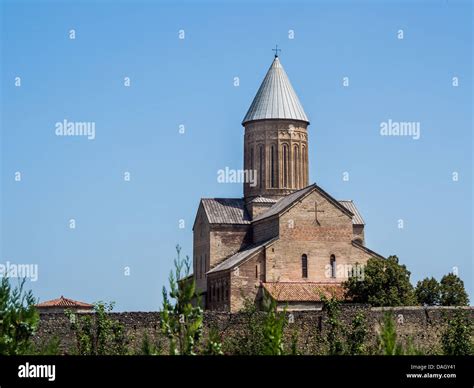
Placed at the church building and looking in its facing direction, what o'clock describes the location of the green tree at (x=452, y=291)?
The green tree is roughly at 10 o'clock from the church building.

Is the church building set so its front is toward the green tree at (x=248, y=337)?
yes

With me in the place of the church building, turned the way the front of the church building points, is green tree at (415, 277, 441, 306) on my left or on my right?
on my left

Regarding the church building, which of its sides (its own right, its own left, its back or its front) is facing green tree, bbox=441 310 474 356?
front

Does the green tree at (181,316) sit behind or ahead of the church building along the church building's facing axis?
ahead

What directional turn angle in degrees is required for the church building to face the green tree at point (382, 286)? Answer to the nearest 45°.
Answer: approximately 45° to its left

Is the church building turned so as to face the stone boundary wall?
yes

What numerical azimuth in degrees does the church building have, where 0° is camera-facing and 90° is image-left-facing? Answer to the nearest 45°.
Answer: approximately 0°
